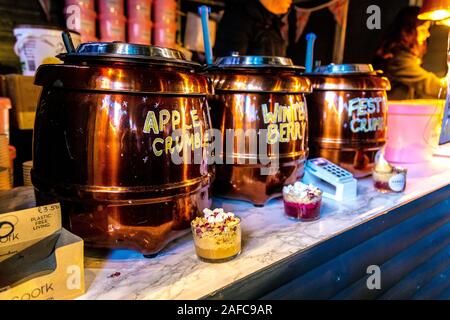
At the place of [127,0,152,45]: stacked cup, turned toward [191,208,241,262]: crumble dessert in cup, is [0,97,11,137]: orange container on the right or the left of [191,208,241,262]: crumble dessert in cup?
right

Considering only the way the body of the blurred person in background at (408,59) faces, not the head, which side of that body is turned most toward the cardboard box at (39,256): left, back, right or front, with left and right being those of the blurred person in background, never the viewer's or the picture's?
right

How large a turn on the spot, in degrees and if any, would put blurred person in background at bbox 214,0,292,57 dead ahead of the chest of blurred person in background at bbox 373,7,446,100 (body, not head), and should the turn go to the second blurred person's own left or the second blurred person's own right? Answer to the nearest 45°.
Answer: approximately 135° to the second blurred person's own right

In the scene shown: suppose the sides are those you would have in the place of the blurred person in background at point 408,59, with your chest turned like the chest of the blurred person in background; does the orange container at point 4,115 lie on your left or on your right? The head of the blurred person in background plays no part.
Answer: on your right
